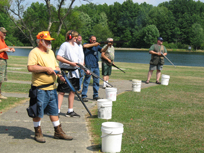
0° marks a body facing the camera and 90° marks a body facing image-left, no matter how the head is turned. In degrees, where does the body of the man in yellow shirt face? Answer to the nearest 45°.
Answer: approximately 315°

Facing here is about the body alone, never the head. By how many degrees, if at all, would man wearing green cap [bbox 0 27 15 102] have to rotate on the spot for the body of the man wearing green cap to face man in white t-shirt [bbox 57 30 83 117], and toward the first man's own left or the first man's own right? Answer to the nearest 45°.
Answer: approximately 45° to the first man's own right

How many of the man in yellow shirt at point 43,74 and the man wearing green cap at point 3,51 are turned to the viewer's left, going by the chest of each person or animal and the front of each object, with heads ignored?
0

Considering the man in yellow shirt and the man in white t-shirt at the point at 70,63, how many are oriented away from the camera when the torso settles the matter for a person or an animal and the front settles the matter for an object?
0

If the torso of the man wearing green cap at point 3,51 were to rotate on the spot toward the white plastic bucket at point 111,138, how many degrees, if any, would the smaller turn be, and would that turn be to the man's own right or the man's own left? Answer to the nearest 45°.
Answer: approximately 90° to the man's own right

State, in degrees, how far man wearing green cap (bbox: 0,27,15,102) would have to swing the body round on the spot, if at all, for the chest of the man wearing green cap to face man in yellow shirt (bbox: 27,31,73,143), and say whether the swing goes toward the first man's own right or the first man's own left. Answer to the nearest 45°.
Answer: approximately 90° to the first man's own right

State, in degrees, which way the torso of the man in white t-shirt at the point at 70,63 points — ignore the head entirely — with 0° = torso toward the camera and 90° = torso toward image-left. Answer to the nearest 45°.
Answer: approximately 315°
